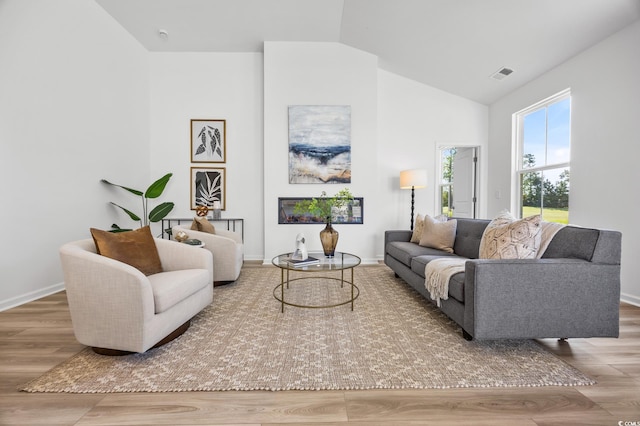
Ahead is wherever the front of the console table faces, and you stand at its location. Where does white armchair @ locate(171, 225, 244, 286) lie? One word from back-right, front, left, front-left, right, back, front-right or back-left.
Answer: front

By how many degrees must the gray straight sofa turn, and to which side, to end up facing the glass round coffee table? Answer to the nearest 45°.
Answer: approximately 45° to its right

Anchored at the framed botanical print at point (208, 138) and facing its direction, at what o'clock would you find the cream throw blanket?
The cream throw blanket is roughly at 11 o'clock from the framed botanical print.

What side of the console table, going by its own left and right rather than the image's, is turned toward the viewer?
front

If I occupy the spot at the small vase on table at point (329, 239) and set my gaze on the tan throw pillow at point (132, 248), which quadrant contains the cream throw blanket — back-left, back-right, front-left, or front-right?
back-left

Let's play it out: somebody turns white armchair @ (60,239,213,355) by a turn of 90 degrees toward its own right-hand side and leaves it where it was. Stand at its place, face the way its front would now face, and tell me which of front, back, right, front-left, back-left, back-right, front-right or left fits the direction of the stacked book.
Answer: back-left

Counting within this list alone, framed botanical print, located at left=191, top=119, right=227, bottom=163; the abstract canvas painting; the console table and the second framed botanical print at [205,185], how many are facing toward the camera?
4

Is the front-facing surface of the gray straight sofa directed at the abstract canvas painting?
no

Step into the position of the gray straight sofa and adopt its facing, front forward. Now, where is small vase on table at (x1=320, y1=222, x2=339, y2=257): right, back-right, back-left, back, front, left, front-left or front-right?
front-right

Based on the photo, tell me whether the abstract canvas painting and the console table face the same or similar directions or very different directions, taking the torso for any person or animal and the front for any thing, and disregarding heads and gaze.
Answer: same or similar directions

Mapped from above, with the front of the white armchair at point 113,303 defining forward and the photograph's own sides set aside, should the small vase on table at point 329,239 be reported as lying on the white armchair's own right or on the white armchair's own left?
on the white armchair's own left

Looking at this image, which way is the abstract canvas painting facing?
toward the camera

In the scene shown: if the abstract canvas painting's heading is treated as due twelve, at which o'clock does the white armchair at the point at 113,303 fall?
The white armchair is roughly at 1 o'clock from the abstract canvas painting.

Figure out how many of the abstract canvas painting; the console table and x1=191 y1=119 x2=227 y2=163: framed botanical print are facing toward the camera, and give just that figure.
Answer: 3

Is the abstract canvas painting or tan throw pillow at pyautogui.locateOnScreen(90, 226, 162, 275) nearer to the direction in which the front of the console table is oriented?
the tan throw pillow

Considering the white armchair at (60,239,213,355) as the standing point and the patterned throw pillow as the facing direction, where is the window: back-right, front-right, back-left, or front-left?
front-left

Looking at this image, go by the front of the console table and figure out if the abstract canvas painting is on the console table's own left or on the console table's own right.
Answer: on the console table's own left

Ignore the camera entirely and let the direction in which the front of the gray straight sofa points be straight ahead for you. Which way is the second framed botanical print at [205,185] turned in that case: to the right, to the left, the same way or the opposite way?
to the left

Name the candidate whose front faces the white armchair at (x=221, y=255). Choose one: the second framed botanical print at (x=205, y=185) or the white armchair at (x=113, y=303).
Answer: the second framed botanical print
